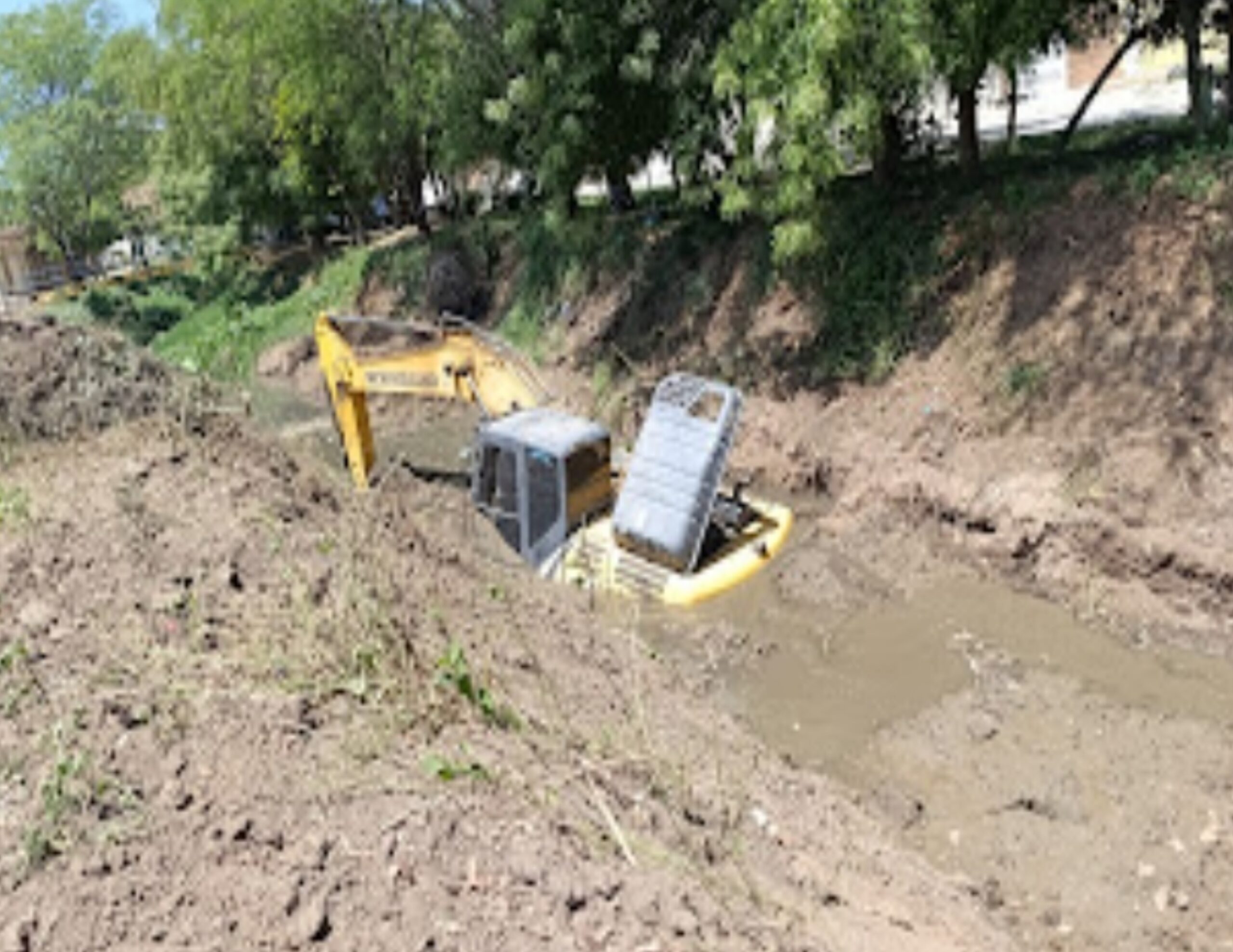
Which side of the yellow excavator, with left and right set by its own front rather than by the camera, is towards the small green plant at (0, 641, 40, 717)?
left

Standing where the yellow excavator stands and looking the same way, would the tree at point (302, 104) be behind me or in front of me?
in front

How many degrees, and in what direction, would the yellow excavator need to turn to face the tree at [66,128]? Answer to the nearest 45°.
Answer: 0° — it already faces it

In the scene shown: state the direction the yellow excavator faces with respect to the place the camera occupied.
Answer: facing away from the viewer and to the left of the viewer

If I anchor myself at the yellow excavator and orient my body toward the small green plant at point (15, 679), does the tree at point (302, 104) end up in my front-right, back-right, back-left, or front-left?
back-right

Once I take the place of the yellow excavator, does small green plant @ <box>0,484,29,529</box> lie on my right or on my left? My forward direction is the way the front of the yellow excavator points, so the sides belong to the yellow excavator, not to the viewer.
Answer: on my left

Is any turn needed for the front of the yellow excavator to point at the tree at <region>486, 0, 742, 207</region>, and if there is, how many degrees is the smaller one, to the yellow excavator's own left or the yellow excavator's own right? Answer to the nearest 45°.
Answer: approximately 45° to the yellow excavator's own right

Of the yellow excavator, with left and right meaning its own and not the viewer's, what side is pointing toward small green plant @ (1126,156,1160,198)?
right

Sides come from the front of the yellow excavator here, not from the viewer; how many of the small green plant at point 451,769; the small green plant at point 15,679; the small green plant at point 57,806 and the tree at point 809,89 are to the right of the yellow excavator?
1

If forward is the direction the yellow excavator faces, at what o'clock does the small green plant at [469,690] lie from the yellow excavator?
The small green plant is roughly at 8 o'clock from the yellow excavator.

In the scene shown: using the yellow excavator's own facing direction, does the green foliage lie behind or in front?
in front

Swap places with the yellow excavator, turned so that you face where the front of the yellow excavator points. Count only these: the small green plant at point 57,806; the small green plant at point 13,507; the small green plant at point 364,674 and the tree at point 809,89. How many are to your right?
1
